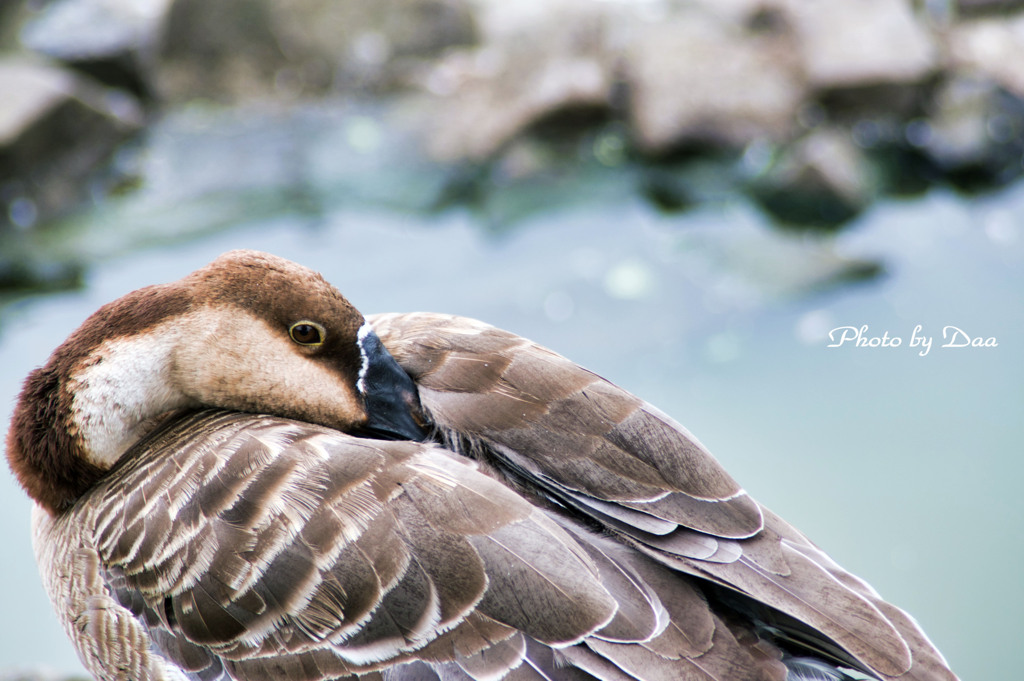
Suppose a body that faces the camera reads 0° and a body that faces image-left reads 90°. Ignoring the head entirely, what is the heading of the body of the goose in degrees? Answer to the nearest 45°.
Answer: approximately 90°

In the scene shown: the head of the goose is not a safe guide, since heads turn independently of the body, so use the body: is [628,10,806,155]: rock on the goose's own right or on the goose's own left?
on the goose's own right

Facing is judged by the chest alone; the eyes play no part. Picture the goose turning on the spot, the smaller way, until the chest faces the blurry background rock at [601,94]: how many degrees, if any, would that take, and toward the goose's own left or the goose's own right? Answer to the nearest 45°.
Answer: approximately 90° to the goose's own right

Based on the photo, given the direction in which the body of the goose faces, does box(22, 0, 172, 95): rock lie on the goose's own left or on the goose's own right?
on the goose's own right
